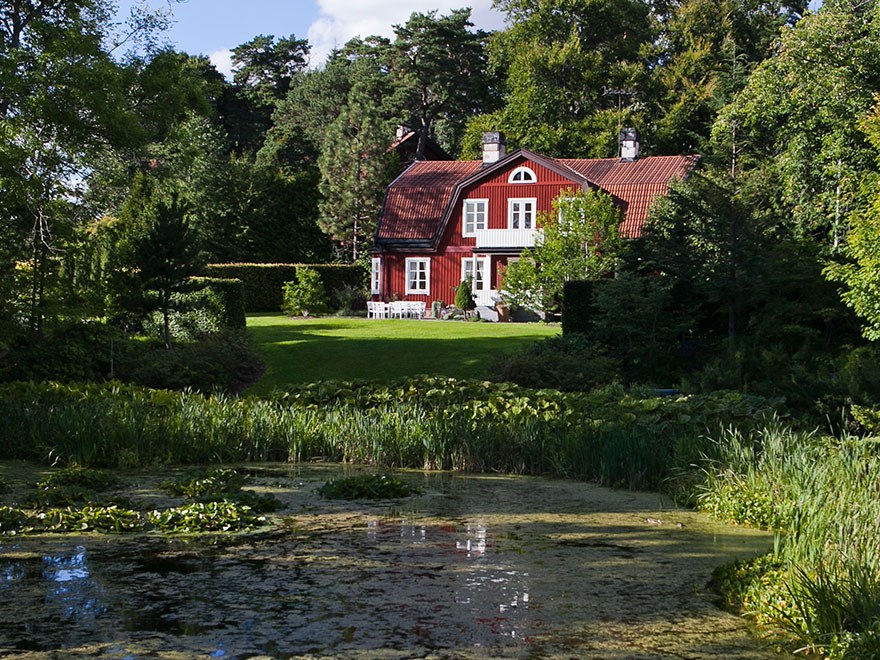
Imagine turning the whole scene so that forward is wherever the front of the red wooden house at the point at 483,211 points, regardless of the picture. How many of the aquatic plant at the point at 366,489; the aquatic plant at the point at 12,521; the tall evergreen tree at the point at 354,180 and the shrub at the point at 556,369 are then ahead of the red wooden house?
3

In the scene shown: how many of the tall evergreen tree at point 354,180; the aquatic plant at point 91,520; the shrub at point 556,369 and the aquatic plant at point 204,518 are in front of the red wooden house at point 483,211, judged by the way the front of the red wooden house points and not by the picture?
3

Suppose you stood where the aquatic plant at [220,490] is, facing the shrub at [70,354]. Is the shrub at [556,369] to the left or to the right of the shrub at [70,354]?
right

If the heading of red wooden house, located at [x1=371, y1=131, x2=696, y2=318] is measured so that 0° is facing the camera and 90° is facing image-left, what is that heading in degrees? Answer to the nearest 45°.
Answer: approximately 0°

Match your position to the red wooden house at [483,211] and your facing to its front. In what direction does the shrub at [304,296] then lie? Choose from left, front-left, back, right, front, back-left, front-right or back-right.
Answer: front-right

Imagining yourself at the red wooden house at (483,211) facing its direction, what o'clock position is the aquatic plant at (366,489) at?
The aquatic plant is roughly at 12 o'clock from the red wooden house.

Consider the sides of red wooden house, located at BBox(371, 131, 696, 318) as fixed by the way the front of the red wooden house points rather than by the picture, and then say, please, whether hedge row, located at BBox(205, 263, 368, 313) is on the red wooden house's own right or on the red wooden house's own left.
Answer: on the red wooden house's own right

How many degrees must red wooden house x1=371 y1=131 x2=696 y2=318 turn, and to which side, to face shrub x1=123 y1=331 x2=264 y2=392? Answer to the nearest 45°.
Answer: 0° — it already faces it
